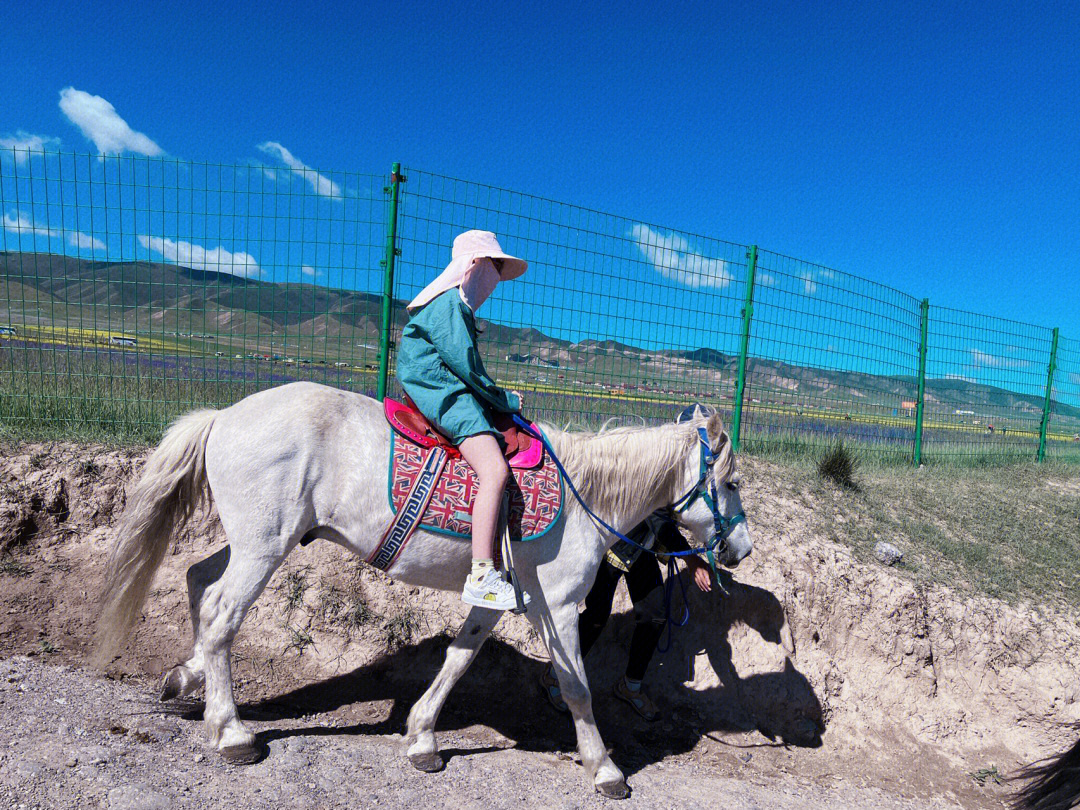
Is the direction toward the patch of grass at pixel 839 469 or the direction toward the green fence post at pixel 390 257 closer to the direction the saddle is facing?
the patch of grass

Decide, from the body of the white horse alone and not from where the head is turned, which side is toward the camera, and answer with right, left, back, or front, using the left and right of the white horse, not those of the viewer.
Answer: right

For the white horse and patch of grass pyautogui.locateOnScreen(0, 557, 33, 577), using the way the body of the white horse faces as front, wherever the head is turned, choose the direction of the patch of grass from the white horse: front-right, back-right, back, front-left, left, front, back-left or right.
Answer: back-left

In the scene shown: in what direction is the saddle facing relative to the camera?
to the viewer's right

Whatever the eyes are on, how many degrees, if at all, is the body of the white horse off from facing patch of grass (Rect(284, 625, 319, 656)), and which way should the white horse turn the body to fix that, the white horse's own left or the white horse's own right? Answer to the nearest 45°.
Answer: approximately 90° to the white horse's own left

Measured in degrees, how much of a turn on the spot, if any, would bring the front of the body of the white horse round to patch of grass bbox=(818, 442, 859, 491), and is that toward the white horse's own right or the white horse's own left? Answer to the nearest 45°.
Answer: approximately 45° to the white horse's own left

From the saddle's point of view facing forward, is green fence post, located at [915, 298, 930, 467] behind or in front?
in front

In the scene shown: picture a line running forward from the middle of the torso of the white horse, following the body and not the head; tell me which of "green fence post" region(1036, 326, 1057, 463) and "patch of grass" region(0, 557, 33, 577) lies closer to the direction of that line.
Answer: the green fence post
